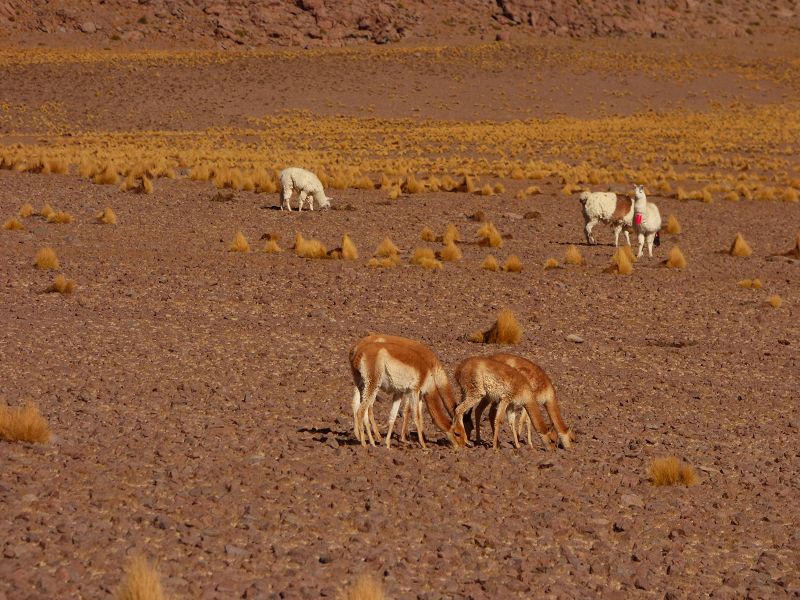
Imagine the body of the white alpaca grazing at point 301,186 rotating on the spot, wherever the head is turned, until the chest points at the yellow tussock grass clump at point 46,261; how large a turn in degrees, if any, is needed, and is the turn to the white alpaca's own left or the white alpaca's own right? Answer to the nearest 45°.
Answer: approximately 135° to the white alpaca's own right

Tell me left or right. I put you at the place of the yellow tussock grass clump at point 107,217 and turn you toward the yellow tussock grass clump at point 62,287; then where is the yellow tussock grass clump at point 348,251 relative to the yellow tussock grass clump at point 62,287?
left

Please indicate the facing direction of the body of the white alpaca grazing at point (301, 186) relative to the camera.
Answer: to the viewer's right

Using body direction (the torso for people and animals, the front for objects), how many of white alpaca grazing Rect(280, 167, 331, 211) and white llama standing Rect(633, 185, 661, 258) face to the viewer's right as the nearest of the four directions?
1

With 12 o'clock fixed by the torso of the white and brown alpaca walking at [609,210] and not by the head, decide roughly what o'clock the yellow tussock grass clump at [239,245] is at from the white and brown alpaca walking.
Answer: The yellow tussock grass clump is roughly at 5 o'clock from the white and brown alpaca walking.

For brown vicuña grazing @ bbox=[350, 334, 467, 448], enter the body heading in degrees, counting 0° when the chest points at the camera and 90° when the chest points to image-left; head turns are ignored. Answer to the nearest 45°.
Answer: approximately 270°

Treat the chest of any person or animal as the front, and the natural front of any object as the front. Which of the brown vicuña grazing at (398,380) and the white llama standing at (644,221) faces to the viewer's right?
the brown vicuña grazing

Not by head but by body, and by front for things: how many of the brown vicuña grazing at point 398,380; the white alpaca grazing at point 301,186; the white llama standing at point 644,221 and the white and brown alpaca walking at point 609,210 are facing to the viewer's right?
3

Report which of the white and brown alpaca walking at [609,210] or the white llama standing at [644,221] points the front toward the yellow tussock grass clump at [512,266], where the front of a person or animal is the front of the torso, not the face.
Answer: the white llama standing at [644,221]

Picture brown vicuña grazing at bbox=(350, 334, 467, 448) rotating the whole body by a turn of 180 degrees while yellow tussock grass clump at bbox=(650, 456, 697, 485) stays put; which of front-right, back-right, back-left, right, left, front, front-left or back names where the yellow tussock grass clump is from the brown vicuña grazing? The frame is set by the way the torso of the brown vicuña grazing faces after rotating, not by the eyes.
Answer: back

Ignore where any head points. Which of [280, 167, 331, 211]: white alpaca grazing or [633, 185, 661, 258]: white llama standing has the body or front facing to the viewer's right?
[280, 167, 331, 211]: white alpaca grazing

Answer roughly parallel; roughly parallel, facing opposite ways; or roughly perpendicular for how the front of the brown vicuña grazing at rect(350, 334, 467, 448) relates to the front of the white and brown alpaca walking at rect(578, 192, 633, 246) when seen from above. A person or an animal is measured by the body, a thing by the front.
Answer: roughly parallel

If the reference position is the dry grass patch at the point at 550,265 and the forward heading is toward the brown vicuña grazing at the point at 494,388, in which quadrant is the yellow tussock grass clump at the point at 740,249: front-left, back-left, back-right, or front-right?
back-left

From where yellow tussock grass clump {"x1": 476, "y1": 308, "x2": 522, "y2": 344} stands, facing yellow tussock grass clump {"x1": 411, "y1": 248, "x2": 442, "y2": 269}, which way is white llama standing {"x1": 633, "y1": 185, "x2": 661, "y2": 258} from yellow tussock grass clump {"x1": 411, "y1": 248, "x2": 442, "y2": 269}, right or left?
right

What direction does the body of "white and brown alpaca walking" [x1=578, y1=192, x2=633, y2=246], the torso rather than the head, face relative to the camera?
to the viewer's right

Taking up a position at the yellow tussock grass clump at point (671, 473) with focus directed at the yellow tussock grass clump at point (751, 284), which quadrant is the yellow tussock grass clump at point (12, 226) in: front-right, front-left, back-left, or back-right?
front-left
